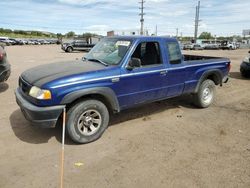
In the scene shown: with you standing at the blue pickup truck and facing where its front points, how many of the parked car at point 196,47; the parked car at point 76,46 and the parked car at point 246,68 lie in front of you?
0

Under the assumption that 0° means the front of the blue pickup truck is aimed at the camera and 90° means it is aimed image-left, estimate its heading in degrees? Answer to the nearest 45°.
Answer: approximately 45°

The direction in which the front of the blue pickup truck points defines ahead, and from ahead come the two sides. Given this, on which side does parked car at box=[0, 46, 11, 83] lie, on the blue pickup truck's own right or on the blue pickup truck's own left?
on the blue pickup truck's own right

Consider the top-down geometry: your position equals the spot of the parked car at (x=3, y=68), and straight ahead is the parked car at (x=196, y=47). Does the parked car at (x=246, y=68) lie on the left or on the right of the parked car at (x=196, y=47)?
right

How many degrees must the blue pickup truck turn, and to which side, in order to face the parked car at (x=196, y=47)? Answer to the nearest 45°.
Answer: approximately 135° to its right

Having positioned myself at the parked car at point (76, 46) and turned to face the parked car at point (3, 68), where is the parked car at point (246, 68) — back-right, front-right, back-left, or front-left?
front-left

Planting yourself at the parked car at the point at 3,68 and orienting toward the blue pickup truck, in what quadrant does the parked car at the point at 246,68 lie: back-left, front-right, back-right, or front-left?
front-left

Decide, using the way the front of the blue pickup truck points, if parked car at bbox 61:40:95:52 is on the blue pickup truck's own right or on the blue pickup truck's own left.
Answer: on the blue pickup truck's own right

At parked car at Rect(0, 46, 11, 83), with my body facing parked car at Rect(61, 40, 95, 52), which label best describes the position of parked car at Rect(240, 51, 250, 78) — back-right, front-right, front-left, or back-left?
front-right

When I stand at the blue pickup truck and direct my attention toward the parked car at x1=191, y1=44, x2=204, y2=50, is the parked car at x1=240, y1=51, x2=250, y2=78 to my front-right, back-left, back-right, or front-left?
front-right

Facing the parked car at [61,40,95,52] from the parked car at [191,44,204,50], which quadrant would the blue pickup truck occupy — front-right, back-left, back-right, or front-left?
front-left

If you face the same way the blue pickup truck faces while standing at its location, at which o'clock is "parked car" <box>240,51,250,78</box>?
The parked car is roughly at 6 o'clock from the blue pickup truck.
